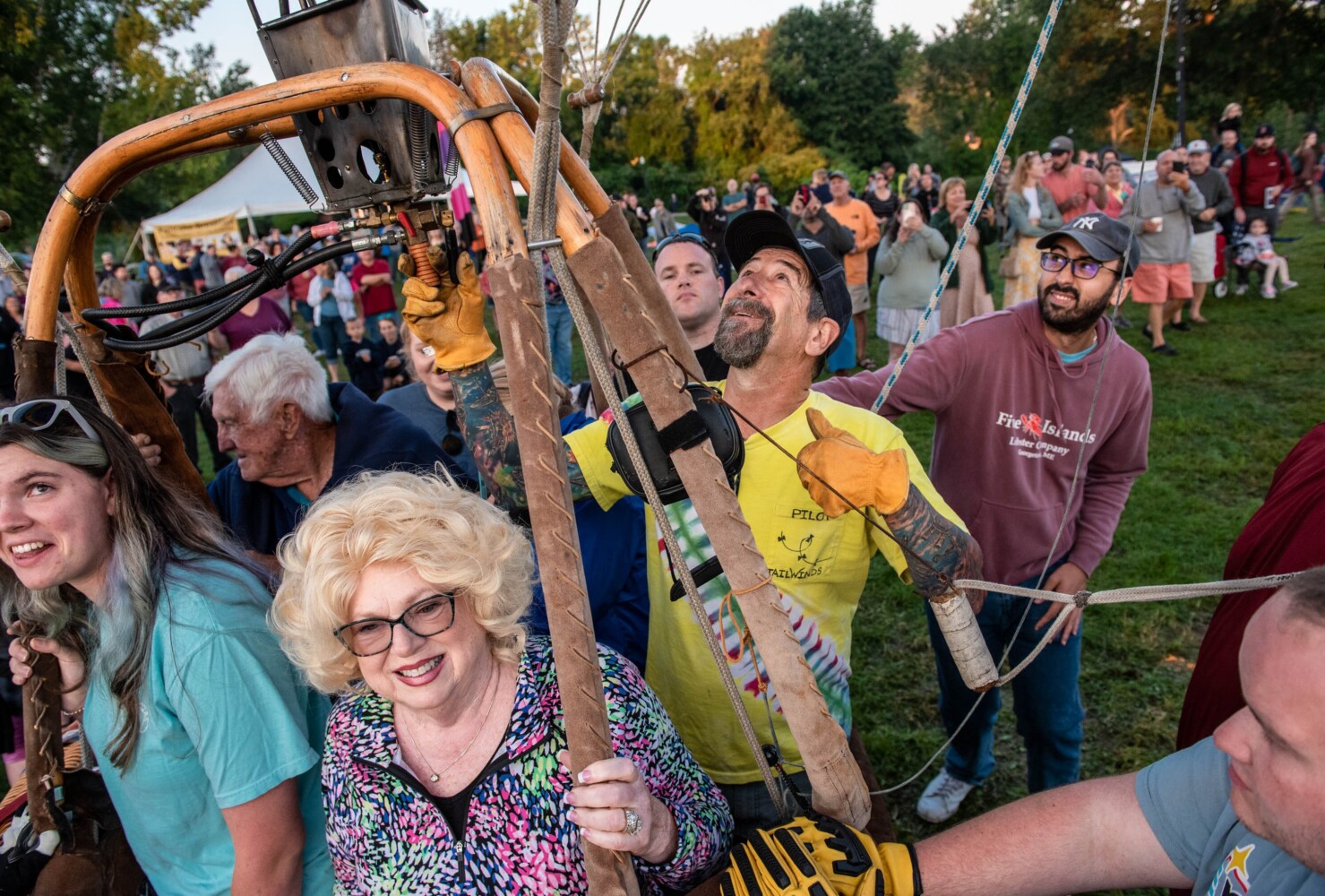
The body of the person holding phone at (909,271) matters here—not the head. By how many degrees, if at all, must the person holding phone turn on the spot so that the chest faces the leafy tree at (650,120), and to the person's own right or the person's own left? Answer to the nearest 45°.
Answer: approximately 180°

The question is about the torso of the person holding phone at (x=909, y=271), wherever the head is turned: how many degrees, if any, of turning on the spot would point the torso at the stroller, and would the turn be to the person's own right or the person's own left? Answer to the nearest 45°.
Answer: approximately 135° to the person's own left

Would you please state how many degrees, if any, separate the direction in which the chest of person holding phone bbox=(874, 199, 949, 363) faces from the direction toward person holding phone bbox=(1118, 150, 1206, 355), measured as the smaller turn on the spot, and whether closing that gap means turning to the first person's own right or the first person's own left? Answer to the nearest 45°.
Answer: approximately 135° to the first person's own left

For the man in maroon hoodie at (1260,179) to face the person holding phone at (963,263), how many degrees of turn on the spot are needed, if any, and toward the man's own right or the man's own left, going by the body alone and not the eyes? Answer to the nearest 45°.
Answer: approximately 45° to the man's own right

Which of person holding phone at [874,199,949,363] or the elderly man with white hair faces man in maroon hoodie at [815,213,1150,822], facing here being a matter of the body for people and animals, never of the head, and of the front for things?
the person holding phone

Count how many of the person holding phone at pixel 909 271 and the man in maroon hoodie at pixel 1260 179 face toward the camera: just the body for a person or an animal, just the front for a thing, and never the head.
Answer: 2

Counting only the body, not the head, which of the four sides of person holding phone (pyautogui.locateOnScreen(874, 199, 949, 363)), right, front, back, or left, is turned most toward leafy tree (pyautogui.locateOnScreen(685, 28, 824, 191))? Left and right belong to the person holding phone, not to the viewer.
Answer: back

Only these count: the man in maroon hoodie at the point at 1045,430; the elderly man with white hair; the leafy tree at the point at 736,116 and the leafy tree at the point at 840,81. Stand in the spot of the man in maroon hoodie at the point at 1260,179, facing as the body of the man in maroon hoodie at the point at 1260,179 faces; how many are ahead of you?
2

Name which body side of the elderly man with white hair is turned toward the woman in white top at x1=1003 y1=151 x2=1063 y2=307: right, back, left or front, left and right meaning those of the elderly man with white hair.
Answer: back

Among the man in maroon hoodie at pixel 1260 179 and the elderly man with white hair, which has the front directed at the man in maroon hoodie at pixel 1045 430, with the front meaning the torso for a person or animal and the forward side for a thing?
the man in maroon hoodie at pixel 1260 179

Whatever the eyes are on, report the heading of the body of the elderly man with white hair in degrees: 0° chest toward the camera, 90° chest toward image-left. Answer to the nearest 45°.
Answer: approximately 45°
